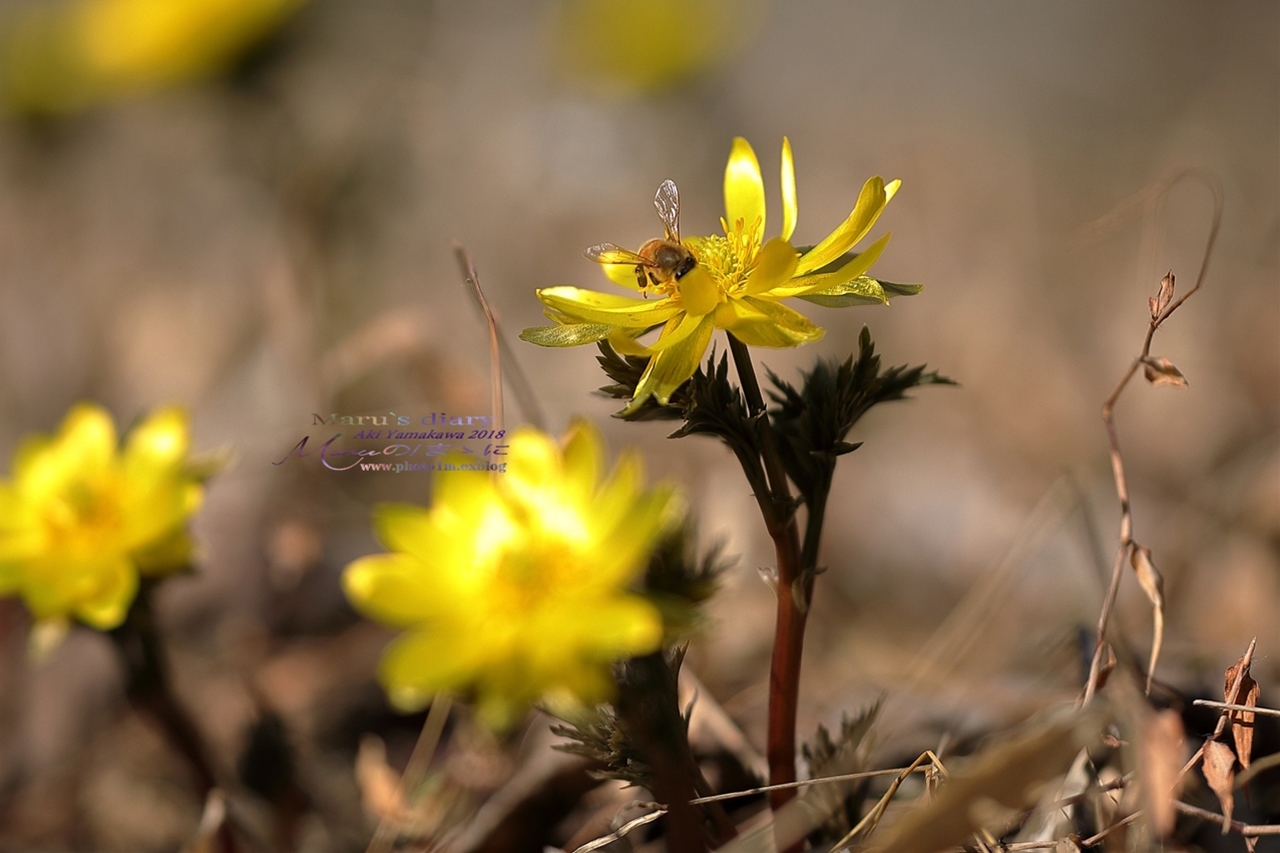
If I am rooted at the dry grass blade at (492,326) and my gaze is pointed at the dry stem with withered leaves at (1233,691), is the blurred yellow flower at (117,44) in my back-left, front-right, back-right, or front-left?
back-left

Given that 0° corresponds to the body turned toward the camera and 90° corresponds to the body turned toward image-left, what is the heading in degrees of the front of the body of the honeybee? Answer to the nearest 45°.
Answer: approximately 315°
